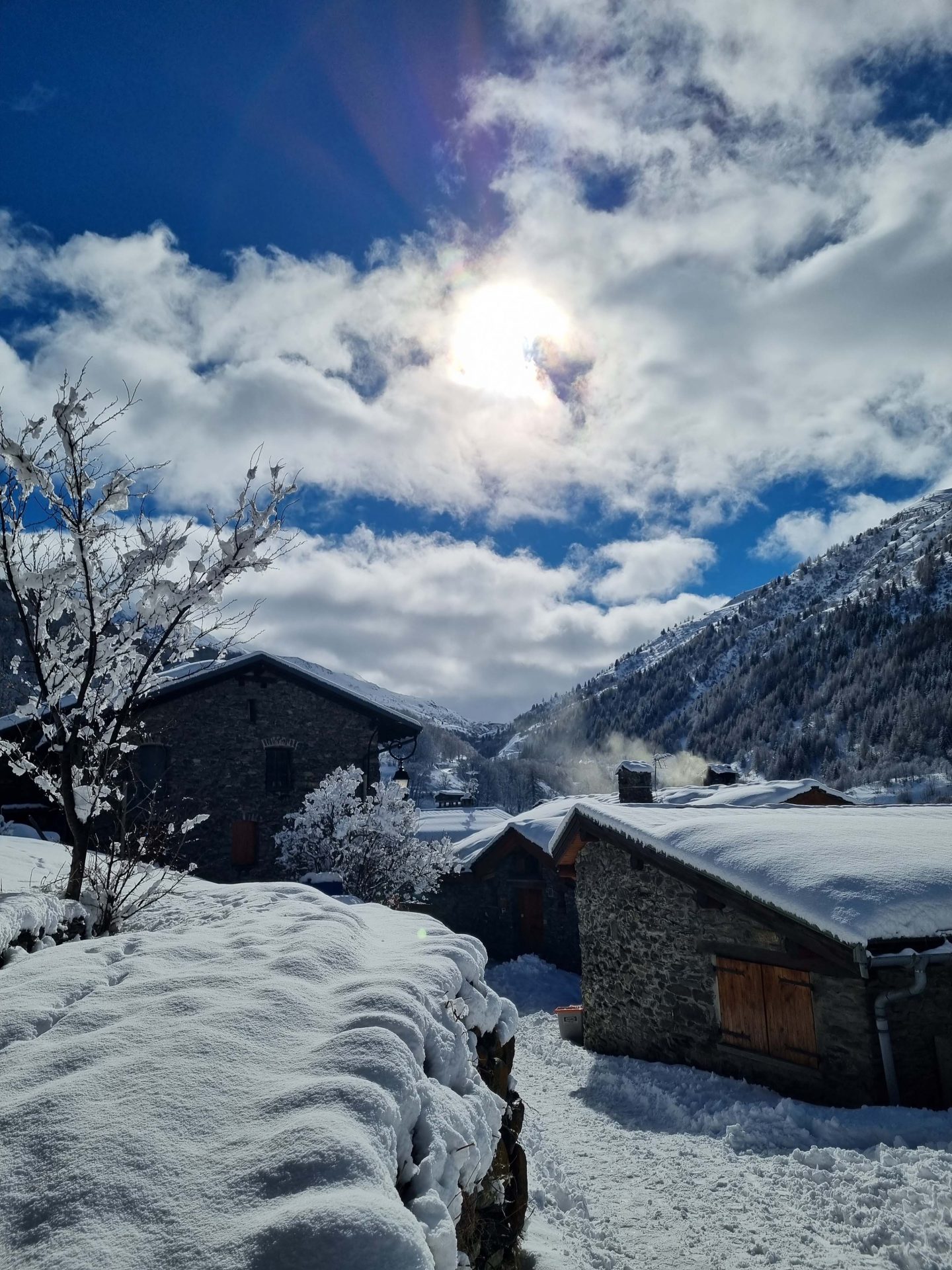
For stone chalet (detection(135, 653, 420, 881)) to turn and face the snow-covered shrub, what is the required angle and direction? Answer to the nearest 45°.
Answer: approximately 45° to its left

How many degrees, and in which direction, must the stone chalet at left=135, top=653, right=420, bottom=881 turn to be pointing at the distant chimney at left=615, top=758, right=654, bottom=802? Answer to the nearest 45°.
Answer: approximately 90° to its left

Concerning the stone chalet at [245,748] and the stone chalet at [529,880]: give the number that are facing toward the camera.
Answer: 2

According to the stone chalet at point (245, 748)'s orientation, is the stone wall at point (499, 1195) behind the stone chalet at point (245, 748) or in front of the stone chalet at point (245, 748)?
in front

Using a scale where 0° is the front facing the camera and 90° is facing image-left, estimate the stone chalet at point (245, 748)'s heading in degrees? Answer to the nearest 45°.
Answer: approximately 0°
